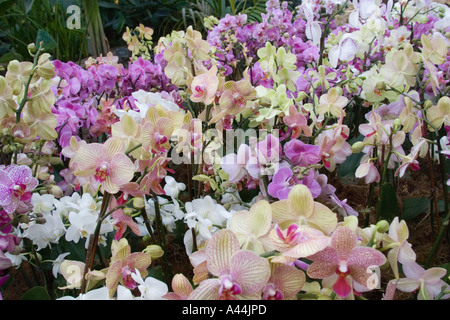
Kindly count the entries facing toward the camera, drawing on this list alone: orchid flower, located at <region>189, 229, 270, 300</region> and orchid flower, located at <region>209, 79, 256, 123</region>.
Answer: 2

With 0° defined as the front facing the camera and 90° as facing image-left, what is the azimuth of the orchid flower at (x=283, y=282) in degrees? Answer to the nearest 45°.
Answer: approximately 45°

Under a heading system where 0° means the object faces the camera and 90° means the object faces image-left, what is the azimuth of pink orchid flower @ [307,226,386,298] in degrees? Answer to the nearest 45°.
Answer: approximately 0°
